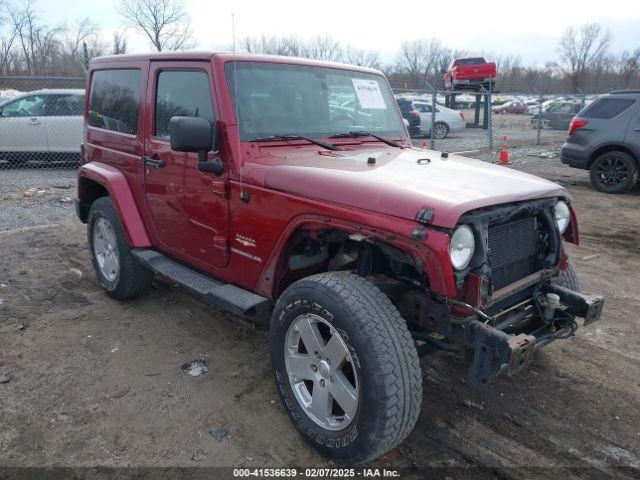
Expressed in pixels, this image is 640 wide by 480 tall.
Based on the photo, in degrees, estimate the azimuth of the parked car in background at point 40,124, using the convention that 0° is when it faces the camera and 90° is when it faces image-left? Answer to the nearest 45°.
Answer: approximately 90°

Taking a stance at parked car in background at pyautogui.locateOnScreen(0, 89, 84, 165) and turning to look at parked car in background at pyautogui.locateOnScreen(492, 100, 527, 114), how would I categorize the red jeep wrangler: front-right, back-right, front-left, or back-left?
back-right

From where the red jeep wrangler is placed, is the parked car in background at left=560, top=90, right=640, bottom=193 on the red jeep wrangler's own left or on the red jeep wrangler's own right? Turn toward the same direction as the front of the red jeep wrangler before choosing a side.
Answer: on the red jeep wrangler's own left

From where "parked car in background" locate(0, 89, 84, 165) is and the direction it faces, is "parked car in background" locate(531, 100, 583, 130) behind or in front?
behind

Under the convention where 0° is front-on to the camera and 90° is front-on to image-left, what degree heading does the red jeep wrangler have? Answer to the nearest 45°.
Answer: approximately 315°

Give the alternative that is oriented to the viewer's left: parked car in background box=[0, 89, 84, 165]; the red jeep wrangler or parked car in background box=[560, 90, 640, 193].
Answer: parked car in background box=[0, 89, 84, 165]

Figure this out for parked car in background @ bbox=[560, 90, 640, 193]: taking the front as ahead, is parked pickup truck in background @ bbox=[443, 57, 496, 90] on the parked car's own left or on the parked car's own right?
on the parked car's own left

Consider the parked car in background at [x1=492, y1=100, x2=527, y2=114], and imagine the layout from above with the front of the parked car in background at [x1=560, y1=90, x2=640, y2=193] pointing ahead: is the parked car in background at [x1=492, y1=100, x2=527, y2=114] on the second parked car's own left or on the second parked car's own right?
on the second parked car's own left
